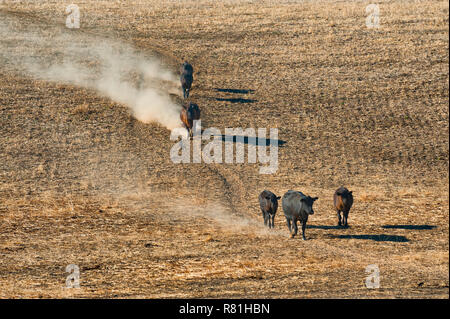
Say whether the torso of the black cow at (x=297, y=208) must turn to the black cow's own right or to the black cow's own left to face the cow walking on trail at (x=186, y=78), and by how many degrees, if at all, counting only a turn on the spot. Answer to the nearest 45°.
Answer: approximately 180°

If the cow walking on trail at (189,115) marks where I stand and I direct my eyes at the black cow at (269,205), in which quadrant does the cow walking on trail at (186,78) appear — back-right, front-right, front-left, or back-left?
back-left

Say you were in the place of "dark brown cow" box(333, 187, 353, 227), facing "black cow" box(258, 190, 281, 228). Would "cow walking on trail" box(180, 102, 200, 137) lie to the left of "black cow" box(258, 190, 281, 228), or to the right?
right

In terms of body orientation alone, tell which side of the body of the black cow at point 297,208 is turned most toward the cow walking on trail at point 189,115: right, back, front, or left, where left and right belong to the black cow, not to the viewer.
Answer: back

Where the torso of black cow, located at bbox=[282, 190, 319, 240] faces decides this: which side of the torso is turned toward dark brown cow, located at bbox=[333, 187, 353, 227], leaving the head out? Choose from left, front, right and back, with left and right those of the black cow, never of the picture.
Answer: left

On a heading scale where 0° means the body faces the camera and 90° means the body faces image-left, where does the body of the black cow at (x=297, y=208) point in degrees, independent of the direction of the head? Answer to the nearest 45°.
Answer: approximately 315°

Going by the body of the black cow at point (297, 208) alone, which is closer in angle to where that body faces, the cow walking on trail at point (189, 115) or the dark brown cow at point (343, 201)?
the dark brown cow
